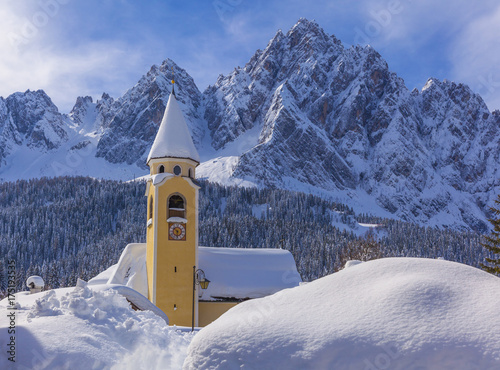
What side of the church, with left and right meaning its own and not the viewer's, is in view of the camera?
right
